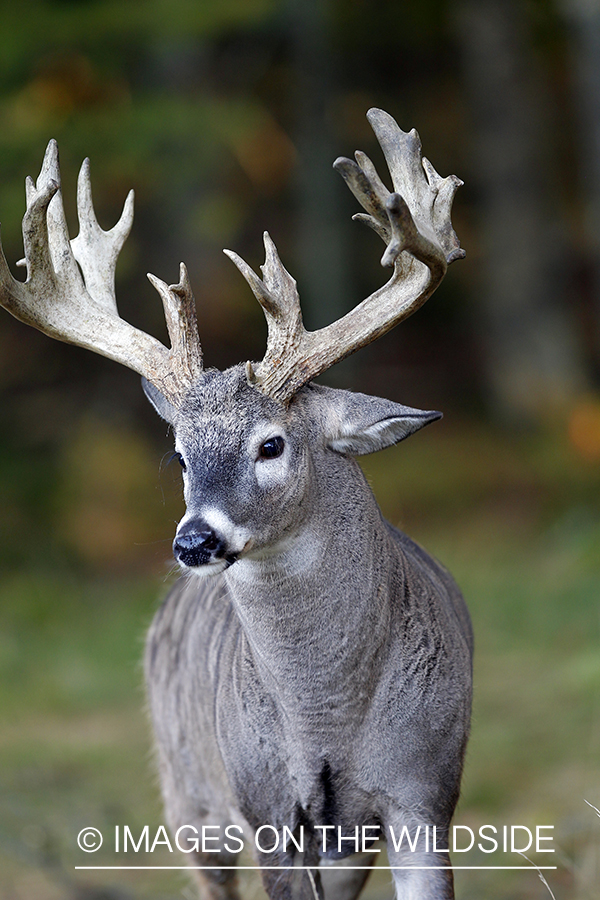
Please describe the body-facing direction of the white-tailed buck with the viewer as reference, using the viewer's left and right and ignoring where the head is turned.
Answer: facing the viewer
